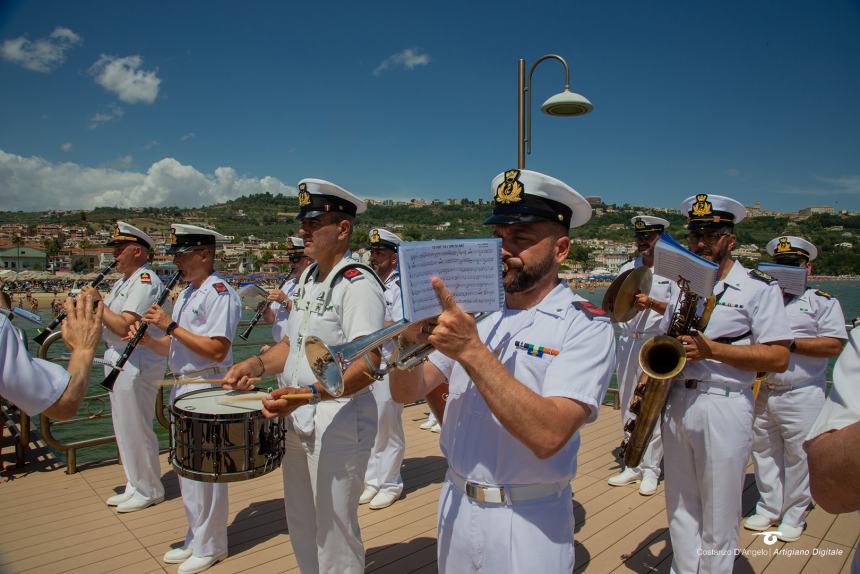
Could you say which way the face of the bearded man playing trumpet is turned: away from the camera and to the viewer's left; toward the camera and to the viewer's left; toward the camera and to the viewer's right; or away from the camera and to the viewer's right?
toward the camera and to the viewer's left

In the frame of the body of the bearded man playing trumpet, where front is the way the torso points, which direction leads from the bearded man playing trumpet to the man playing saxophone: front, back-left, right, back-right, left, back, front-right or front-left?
back

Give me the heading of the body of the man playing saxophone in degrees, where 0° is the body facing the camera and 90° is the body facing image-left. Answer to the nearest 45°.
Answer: approximately 45°

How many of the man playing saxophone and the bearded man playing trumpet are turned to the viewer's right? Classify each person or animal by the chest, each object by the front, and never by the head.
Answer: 0

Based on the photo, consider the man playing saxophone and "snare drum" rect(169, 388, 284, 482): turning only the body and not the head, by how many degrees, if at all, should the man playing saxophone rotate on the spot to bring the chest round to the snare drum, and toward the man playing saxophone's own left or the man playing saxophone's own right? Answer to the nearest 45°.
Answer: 0° — they already face it

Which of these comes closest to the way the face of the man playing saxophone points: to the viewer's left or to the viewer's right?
to the viewer's left

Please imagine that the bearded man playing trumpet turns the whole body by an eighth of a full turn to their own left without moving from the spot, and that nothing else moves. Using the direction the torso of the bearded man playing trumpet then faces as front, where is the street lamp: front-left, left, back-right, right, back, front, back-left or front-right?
back

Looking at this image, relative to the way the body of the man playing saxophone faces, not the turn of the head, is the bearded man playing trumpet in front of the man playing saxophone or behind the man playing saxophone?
in front

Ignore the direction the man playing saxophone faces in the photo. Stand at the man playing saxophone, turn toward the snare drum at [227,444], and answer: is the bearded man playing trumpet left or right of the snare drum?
left
